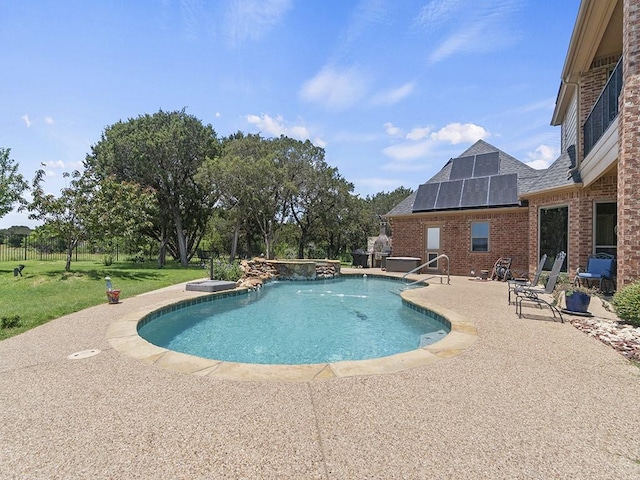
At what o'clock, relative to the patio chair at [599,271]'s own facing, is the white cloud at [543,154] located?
The white cloud is roughly at 4 o'clock from the patio chair.

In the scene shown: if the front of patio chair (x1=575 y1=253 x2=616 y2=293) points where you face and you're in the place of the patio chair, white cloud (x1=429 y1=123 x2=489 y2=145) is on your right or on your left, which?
on your right

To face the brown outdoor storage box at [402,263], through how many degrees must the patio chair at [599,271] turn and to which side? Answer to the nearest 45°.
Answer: approximately 90° to its right

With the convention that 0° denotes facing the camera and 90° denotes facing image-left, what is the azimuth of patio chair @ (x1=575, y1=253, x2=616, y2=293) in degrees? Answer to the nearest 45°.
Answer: approximately 45°

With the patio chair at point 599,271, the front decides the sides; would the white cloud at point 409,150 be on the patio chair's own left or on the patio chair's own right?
on the patio chair's own right

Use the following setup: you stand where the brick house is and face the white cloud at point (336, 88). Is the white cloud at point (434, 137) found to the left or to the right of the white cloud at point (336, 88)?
right

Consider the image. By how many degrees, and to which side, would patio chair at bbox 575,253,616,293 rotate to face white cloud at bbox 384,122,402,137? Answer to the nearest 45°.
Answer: approximately 90° to its right

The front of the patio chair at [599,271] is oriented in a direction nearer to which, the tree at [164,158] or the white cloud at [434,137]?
the tree
